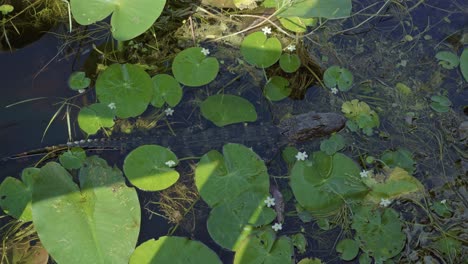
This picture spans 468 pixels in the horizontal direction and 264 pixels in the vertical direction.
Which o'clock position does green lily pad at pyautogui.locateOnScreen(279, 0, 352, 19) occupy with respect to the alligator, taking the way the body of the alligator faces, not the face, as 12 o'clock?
The green lily pad is roughly at 11 o'clock from the alligator.

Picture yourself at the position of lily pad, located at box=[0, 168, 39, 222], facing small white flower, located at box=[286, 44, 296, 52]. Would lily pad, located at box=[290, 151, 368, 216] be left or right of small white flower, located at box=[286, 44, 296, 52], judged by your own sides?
right

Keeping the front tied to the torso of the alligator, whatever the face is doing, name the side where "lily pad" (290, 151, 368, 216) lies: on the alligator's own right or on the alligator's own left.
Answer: on the alligator's own right

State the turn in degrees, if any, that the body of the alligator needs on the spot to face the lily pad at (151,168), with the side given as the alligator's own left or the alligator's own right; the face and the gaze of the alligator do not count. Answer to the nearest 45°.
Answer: approximately 180°

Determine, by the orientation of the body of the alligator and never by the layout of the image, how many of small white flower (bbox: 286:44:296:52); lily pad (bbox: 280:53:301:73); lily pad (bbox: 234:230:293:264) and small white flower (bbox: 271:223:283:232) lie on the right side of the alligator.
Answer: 2

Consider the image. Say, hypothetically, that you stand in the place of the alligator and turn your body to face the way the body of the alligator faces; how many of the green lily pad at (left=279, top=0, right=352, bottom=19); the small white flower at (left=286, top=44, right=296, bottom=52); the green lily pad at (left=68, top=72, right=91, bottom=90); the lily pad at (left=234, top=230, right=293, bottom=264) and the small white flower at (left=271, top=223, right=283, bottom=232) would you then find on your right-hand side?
2

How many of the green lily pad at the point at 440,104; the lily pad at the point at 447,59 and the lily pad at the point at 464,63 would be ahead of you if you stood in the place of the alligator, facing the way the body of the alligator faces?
3

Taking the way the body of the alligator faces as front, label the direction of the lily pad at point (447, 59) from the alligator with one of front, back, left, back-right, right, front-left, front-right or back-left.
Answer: front

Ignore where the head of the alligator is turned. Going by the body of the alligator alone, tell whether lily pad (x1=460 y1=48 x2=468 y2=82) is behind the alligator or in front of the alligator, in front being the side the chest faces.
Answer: in front

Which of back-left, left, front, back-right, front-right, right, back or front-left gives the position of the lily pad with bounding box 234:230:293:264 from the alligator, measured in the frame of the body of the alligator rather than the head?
right

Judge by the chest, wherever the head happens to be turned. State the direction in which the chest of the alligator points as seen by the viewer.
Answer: to the viewer's right

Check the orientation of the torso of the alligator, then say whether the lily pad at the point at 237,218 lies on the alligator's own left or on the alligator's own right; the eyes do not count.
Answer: on the alligator's own right

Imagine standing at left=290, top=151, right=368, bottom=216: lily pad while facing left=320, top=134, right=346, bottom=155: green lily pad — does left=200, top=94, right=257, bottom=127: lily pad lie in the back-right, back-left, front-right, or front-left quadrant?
front-left
